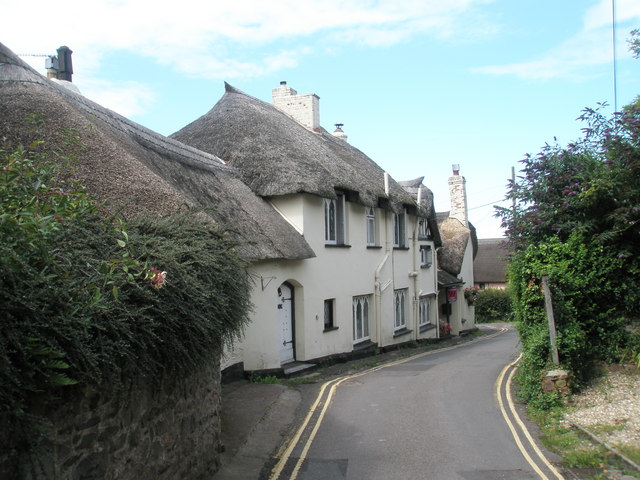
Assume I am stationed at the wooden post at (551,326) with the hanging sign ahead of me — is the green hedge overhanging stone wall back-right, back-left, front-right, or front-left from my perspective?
back-left

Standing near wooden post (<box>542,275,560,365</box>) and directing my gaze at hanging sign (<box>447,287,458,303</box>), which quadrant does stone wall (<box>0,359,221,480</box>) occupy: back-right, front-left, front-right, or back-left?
back-left

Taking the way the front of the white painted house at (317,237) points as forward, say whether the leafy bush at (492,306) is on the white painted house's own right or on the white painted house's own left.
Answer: on the white painted house's own left

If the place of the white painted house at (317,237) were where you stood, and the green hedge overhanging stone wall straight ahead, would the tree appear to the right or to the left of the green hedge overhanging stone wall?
left

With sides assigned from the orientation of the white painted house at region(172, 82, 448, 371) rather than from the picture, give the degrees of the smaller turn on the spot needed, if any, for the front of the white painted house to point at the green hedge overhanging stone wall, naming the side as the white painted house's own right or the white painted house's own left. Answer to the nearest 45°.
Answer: approximately 45° to the white painted house's own right

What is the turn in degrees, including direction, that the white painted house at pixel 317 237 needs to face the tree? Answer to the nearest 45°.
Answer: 0° — it already faces it

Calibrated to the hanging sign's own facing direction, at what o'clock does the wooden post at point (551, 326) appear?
The wooden post is roughly at 12 o'clock from the hanging sign.

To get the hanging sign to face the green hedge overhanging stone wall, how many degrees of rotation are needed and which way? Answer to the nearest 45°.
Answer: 0° — it already faces it

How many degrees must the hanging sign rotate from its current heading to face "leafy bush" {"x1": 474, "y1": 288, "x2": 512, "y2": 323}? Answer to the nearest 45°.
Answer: approximately 180°

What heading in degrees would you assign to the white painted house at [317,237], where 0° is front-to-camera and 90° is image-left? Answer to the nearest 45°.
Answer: approximately 315°

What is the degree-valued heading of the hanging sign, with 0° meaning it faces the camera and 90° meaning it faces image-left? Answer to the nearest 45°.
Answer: approximately 0°
